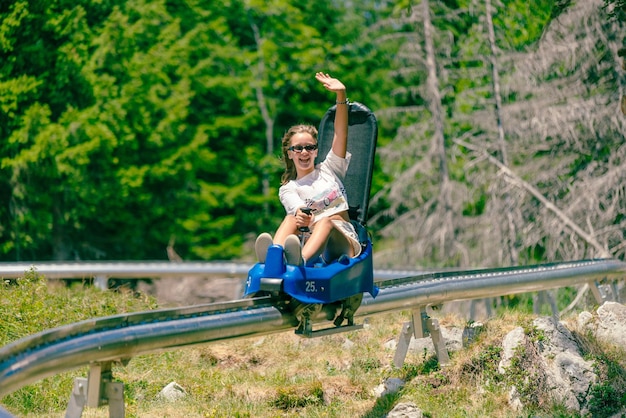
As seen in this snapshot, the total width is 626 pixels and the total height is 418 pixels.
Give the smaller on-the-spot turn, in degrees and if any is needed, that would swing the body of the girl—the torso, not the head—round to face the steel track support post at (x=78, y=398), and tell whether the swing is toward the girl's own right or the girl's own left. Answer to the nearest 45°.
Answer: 0° — they already face it

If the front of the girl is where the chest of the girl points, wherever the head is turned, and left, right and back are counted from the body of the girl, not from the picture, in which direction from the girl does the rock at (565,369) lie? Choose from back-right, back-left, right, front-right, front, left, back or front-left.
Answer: back-left

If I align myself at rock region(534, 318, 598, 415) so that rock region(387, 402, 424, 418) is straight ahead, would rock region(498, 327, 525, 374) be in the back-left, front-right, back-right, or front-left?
front-right

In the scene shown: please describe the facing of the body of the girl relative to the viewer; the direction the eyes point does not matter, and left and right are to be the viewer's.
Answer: facing the viewer and to the left of the viewer
